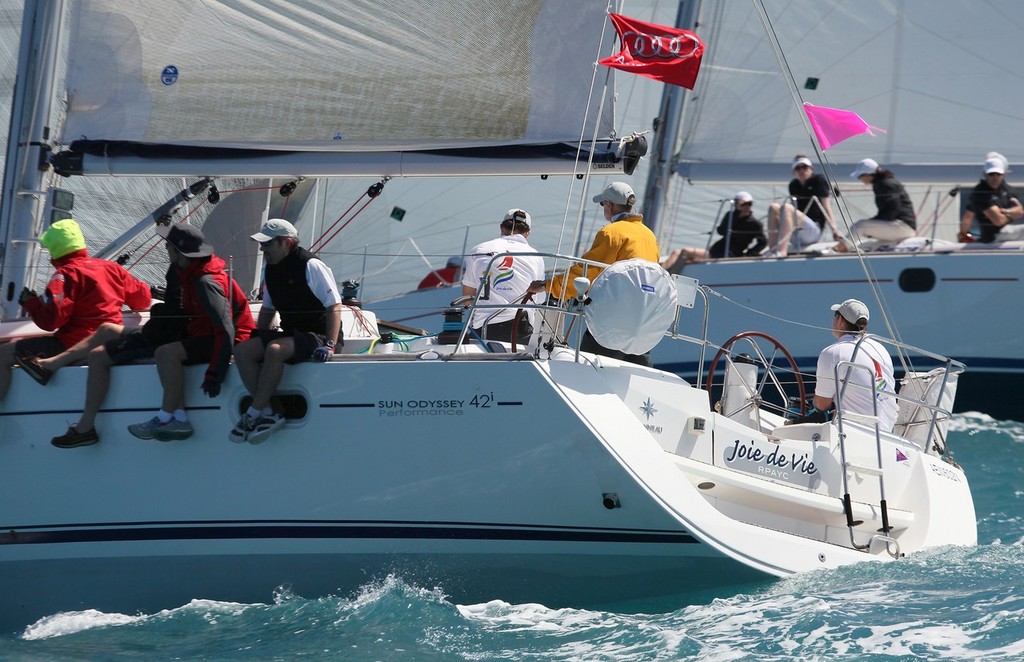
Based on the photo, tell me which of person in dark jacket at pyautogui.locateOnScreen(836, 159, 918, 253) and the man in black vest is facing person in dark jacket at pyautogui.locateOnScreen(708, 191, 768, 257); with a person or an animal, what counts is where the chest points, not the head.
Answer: person in dark jacket at pyautogui.locateOnScreen(836, 159, 918, 253)

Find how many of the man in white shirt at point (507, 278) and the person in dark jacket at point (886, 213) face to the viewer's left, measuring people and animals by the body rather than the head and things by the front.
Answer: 1

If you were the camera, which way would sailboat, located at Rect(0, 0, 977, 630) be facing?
facing away from the viewer and to the left of the viewer

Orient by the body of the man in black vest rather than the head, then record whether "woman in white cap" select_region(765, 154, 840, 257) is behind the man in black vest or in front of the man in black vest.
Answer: behind

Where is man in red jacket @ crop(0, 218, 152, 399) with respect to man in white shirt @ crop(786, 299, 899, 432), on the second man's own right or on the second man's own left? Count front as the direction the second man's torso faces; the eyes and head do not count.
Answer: on the second man's own left

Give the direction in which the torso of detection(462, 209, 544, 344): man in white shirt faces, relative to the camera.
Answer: away from the camera

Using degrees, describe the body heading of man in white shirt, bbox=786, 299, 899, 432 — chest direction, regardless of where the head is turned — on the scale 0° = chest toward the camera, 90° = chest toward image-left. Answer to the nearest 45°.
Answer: approximately 135°

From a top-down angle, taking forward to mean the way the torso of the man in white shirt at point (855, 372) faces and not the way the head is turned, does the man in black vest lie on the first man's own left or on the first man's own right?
on the first man's own left

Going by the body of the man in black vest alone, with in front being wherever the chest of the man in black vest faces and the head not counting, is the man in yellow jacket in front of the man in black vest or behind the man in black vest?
behind

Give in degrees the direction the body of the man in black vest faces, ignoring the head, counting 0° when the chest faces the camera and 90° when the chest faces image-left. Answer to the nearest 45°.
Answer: approximately 45°

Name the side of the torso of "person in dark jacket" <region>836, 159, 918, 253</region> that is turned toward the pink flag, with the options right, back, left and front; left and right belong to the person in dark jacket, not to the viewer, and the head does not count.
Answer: left

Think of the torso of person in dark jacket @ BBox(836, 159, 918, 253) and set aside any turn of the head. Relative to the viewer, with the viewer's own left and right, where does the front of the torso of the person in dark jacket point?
facing to the left of the viewer
